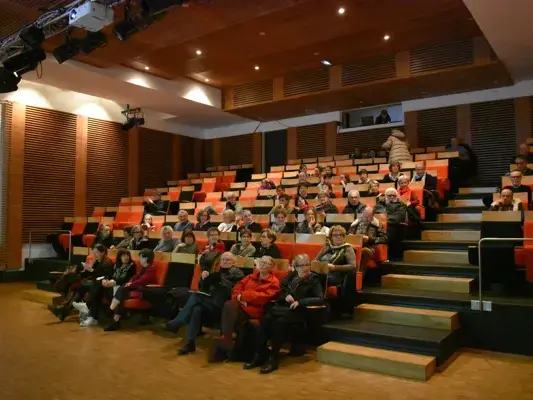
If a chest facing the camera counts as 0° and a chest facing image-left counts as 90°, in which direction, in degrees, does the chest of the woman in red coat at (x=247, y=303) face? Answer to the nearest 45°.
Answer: approximately 45°

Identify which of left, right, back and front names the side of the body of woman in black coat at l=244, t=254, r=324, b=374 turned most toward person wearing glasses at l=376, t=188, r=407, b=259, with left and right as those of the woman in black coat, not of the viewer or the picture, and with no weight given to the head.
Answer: back

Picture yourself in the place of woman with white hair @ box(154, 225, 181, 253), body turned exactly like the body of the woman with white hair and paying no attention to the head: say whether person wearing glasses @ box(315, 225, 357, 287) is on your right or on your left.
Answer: on your left

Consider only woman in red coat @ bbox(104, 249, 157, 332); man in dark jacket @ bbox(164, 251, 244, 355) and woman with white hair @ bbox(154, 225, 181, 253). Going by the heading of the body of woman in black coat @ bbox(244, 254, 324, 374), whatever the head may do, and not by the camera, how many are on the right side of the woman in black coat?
3

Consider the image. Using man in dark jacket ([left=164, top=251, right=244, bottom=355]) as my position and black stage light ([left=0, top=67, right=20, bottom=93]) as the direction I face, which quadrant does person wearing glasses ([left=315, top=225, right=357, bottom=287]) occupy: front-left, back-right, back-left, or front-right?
back-right

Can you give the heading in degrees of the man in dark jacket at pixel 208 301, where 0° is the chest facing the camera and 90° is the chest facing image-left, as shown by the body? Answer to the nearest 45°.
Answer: approximately 45°

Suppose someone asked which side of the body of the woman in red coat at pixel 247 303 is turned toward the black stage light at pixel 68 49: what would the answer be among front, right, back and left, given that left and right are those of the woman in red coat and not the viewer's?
right
